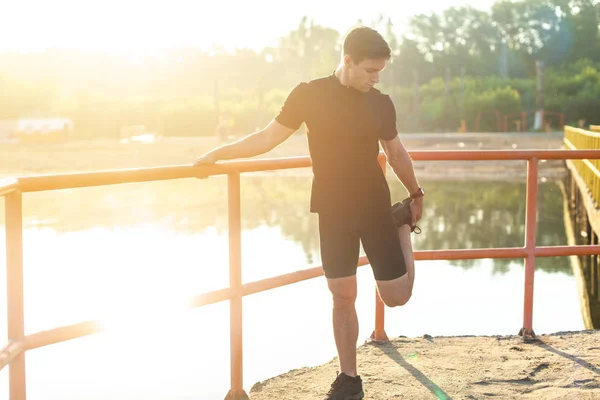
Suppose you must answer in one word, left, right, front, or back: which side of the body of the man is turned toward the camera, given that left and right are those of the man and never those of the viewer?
front
